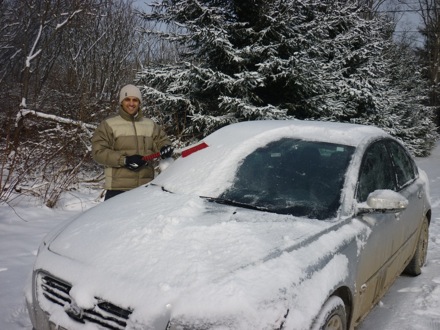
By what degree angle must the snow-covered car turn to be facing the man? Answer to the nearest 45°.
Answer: approximately 90° to its right

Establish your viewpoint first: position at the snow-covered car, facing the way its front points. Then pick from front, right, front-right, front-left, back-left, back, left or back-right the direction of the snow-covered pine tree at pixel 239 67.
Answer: back-right

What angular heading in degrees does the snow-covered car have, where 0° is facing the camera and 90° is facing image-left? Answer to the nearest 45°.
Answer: approximately 45°
